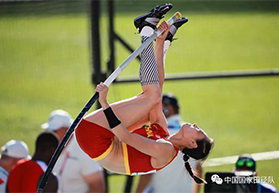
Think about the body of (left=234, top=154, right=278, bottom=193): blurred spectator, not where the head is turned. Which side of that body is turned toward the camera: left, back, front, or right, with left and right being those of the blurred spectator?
front

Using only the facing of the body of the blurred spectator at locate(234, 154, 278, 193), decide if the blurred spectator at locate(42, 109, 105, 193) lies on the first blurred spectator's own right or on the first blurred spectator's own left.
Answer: on the first blurred spectator's own right

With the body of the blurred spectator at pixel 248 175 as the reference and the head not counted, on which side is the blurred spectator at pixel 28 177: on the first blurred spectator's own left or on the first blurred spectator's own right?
on the first blurred spectator's own right

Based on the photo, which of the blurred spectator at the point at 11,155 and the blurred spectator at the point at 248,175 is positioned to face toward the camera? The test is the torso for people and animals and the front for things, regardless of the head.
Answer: the blurred spectator at the point at 248,175

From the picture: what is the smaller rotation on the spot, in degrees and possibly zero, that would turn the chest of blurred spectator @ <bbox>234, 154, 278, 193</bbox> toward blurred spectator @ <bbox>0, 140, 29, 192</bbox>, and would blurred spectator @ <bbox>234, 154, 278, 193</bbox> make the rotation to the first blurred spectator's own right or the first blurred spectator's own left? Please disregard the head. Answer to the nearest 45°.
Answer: approximately 90° to the first blurred spectator's own right

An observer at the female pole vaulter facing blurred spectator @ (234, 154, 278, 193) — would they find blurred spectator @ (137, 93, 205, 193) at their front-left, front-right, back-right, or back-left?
front-left
